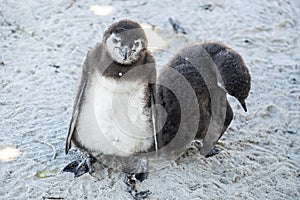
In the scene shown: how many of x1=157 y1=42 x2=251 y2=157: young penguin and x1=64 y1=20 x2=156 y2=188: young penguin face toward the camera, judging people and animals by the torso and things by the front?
1

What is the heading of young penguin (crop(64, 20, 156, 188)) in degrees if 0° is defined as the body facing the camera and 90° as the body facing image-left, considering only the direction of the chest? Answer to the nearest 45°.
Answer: approximately 0°

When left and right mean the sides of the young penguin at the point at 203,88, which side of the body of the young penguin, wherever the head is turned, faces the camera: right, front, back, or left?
right

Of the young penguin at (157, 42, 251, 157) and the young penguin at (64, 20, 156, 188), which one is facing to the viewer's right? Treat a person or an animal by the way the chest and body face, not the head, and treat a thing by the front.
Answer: the young penguin at (157, 42, 251, 157)

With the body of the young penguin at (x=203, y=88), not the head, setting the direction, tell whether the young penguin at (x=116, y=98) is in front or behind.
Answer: behind

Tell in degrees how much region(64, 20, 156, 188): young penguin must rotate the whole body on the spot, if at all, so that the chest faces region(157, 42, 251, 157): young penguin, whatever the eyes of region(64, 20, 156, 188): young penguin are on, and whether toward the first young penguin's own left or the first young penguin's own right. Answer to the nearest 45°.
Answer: approximately 90° to the first young penguin's own left

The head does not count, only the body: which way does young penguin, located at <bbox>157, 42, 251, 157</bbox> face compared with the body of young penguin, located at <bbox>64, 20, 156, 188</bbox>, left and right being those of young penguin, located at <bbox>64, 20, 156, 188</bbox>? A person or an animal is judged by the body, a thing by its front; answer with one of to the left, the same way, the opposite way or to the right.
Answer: to the left
